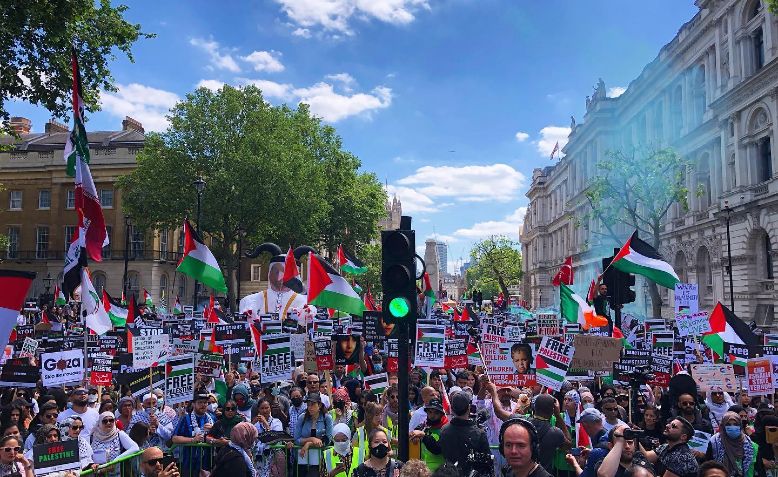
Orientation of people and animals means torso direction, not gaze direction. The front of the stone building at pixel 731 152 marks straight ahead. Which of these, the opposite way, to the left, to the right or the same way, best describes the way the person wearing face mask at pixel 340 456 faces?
to the left

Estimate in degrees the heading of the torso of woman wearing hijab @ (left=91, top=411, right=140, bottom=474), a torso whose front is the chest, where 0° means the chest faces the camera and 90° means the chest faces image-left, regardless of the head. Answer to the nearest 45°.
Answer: approximately 0°

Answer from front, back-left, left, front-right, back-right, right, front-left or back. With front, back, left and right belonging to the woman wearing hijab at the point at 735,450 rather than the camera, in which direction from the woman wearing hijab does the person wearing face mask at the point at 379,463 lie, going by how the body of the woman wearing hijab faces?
front-right

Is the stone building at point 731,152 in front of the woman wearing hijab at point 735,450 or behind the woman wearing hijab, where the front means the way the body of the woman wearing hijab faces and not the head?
behind

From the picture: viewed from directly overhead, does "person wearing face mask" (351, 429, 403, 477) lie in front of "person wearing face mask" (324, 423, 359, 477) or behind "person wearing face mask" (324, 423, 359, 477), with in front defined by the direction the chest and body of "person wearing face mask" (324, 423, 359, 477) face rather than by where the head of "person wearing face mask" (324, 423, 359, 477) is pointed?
in front

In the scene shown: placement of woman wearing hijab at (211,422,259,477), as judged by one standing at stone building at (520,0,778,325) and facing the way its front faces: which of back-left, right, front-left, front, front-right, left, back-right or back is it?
front-left

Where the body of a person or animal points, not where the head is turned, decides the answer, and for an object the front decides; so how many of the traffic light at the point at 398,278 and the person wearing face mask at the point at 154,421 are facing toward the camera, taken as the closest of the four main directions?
2

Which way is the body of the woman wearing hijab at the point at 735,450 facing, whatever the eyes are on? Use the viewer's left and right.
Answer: facing the viewer

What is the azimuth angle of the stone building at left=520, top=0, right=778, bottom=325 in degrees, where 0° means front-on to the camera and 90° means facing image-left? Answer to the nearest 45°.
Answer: approximately 45°

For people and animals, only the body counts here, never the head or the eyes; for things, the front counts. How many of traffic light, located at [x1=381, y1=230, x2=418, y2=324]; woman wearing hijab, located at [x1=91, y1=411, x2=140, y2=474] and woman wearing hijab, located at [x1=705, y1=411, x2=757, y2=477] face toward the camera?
3

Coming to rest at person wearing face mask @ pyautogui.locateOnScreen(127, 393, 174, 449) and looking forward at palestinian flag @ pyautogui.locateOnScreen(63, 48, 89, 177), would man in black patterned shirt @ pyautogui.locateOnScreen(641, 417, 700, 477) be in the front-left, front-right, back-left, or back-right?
back-right

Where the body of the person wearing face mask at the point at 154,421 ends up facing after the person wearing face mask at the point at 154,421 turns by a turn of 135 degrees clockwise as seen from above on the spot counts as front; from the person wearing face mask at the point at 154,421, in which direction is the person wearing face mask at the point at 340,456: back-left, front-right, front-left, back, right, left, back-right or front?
back

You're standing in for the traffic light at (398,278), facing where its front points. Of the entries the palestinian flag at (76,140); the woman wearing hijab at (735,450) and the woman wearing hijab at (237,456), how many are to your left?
1

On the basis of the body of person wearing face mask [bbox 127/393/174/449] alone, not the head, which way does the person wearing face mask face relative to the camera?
toward the camera

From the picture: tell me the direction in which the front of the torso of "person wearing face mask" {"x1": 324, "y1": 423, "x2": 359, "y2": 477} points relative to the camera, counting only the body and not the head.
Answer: toward the camera

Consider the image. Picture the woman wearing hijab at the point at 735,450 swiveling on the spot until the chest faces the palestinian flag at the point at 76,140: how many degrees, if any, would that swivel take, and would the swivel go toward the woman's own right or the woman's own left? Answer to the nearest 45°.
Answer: approximately 90° to the woman's own right

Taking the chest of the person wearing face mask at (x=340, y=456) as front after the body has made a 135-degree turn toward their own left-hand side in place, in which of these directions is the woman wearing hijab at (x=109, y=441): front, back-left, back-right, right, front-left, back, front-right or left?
back-left
